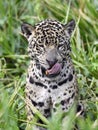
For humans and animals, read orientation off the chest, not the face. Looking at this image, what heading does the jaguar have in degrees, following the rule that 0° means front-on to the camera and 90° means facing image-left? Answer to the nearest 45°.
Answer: approximately 0°
